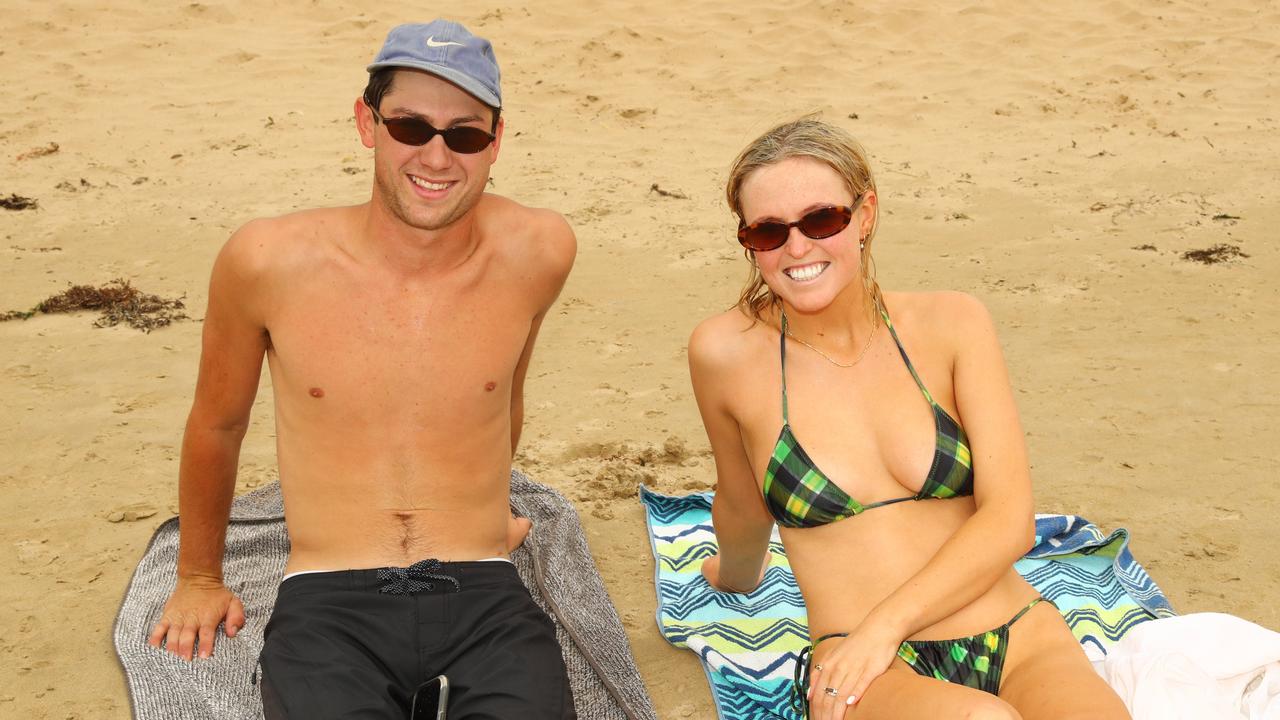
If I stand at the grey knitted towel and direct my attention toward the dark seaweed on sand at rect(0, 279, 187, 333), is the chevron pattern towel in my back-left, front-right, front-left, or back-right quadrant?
back-right

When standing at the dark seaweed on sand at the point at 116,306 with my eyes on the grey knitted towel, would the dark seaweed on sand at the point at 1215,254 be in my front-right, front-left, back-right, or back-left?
front-left

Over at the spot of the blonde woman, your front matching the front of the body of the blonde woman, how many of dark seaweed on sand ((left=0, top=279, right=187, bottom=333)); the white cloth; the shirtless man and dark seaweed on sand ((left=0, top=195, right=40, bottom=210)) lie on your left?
1

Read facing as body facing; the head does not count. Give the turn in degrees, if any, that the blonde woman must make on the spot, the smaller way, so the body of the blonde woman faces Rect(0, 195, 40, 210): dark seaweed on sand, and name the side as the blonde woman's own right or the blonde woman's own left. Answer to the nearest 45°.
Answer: approximately 135° to the blonde woman's own right

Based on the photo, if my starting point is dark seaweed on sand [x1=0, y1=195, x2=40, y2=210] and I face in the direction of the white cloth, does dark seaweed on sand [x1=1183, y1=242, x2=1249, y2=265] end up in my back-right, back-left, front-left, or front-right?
front-left

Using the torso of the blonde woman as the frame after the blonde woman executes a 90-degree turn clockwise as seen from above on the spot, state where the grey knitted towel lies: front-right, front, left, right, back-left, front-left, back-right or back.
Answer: front

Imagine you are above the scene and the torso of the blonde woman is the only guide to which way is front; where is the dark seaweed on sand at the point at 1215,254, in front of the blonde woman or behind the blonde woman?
behind

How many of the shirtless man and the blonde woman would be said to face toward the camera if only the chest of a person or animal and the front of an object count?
2

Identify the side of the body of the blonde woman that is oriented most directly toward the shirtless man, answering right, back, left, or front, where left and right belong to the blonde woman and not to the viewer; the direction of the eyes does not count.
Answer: right

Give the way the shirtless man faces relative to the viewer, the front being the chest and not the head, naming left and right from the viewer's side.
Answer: facing the viewer

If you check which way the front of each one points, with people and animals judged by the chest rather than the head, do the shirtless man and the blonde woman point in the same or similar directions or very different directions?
same or similar directions

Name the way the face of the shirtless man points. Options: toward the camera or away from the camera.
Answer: toward the camera

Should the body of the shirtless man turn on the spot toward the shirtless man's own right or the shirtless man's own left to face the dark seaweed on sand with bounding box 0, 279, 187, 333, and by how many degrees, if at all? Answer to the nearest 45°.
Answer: approximately 180°

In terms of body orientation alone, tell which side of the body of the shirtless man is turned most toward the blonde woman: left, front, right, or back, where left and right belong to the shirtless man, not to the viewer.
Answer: left

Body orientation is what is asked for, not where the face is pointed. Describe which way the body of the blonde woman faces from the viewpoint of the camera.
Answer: toward the camera
